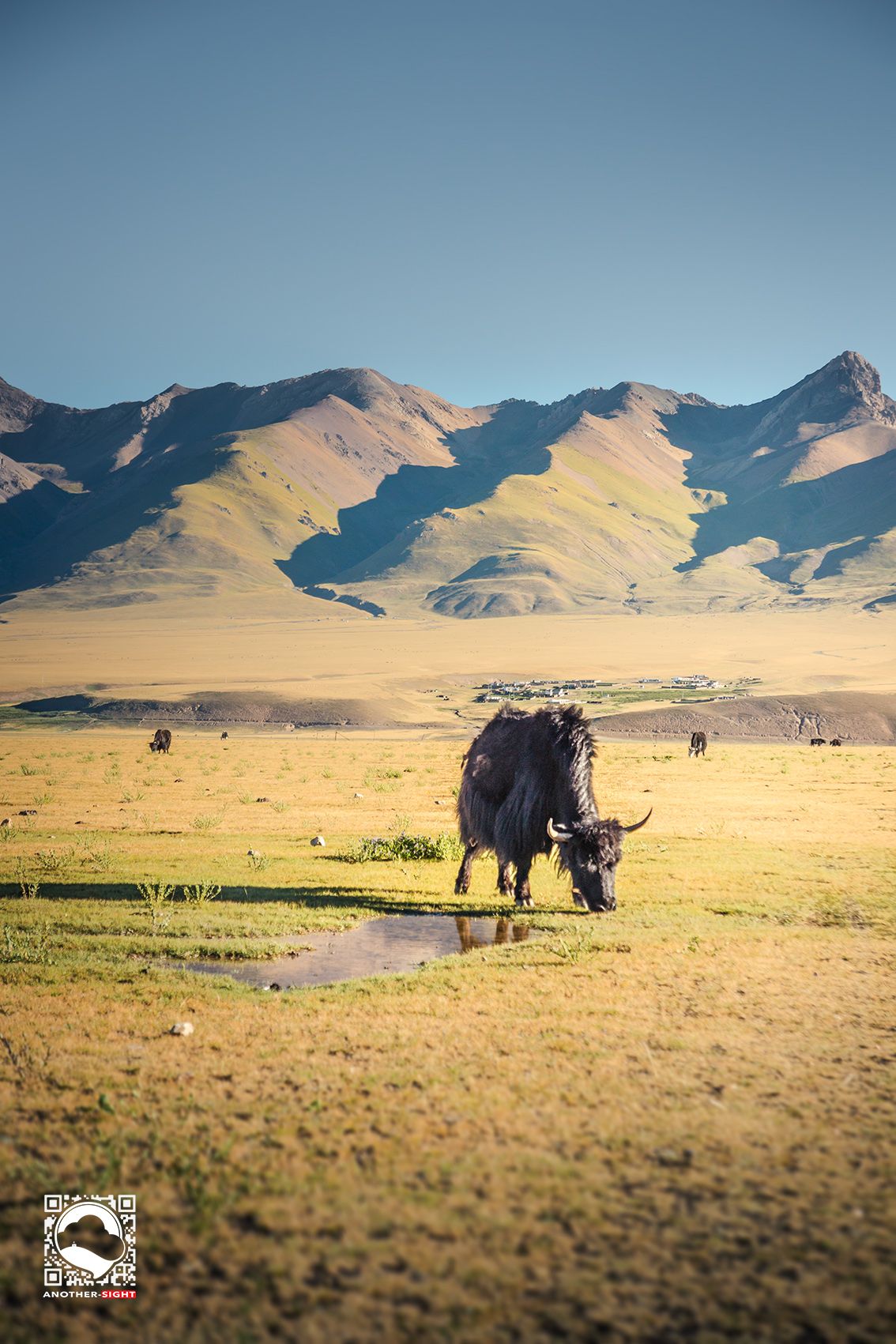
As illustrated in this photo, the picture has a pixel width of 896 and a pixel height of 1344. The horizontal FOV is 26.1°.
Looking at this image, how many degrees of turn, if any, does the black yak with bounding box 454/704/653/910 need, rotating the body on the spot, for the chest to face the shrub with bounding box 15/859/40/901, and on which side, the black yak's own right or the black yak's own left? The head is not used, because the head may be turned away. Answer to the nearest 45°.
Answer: approximately 135° to the black yak's own right

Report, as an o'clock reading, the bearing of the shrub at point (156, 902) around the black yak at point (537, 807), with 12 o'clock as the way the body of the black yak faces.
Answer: The shrub is roughly at 4 o'clock from the black yak.

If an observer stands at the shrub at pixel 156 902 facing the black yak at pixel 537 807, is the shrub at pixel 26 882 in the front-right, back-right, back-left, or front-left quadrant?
back-left

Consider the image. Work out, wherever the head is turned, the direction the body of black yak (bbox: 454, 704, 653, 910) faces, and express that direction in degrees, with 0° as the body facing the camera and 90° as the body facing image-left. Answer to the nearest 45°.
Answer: approximately 315°

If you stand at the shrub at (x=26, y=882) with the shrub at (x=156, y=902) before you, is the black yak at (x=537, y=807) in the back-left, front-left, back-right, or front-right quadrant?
front-left

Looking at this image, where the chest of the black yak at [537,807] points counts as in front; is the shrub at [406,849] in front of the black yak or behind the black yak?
behind
